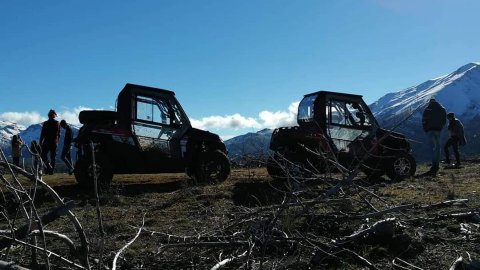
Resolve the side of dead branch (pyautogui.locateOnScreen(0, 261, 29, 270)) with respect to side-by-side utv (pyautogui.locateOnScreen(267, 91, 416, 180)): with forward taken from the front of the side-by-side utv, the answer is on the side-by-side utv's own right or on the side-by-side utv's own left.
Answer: on the side-by-side utv's own right

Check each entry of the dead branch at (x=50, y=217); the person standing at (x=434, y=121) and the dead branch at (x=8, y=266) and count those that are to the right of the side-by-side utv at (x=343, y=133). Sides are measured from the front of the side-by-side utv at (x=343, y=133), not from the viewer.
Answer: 2

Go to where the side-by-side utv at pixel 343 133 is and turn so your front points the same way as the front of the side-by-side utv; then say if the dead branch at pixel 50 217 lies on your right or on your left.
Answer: on your right

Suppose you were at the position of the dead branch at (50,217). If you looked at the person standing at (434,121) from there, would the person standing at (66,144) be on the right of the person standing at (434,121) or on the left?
left

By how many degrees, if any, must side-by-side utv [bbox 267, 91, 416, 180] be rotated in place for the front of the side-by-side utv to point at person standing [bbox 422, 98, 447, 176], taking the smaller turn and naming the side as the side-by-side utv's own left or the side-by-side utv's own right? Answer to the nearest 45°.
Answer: approximately 45° to the side-by-side utv's own left

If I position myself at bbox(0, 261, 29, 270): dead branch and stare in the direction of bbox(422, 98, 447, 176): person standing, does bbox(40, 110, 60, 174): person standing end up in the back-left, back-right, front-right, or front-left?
front-left

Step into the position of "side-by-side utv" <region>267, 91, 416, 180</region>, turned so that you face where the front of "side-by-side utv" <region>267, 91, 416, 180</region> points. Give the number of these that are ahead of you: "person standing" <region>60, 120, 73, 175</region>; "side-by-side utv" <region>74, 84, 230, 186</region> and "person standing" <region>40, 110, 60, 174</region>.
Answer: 0

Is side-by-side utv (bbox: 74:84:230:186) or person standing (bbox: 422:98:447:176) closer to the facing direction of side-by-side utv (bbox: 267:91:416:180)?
the person standing

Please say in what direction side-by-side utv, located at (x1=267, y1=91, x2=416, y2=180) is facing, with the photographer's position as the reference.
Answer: facing to the right of the viewer

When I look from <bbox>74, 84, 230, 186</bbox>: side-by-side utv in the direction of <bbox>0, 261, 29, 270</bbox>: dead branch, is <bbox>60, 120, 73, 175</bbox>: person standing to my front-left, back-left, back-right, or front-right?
back-right

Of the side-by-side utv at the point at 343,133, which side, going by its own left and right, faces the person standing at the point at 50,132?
back

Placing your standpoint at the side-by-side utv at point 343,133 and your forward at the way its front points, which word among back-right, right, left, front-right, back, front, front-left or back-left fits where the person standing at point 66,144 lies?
back

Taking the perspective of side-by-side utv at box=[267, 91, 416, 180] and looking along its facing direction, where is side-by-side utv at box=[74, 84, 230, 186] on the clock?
side-by-side utv at box=[74, 84, 230, 186] is roughly at 5 o'clock from side-by-side utv at box=[267, 91, 416, 180].

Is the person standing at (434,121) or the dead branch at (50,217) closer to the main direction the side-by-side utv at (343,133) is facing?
the person standing
